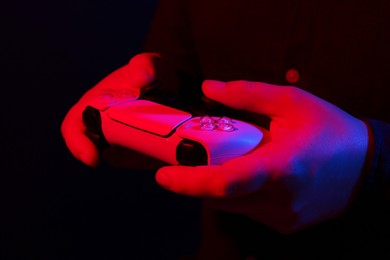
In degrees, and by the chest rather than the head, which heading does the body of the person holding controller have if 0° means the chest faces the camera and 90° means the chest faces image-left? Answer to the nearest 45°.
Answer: approximately 45°
